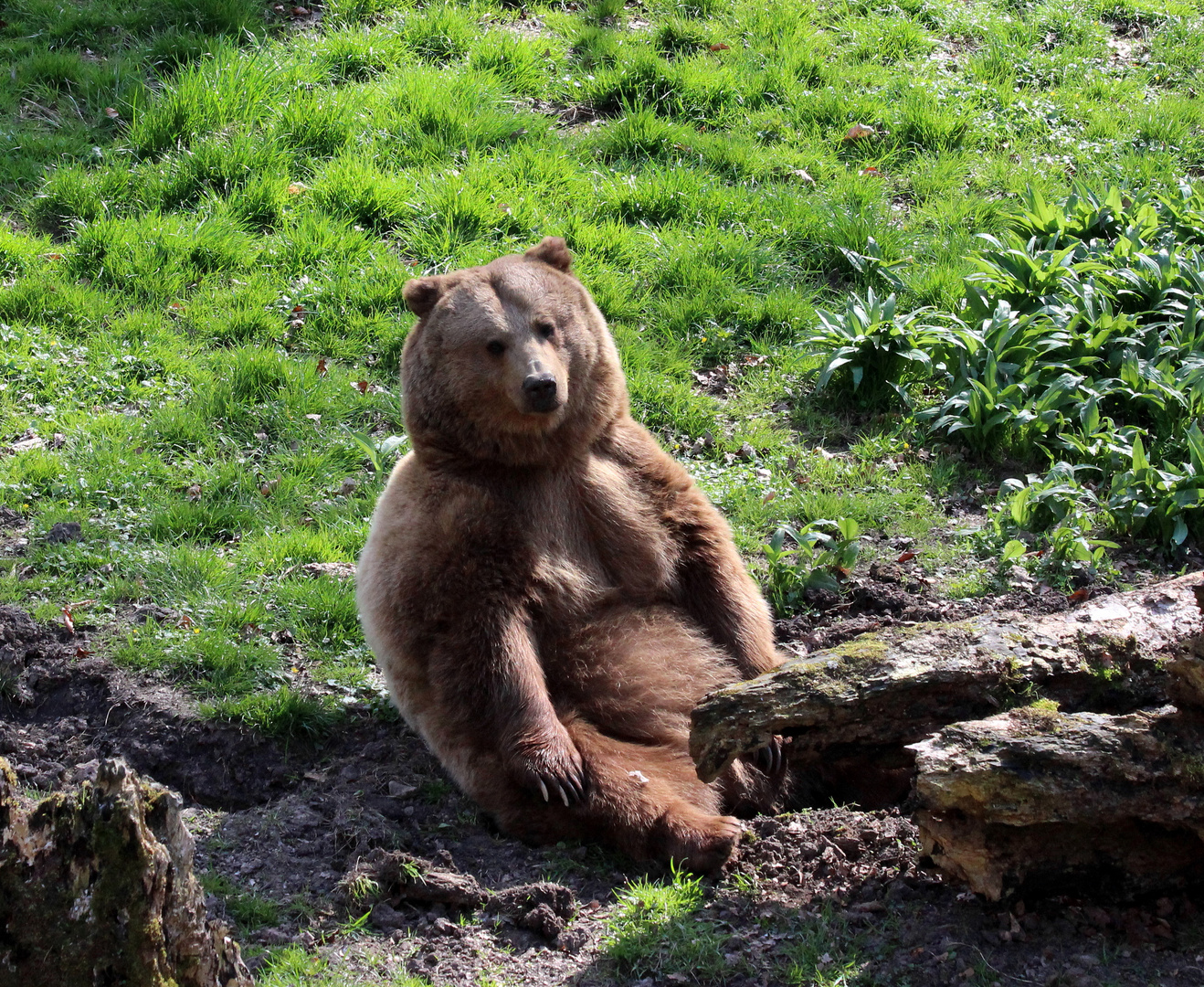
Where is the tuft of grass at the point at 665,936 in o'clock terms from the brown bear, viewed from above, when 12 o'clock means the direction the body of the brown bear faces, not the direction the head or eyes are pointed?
The tuft of grass is roughly at 1 o'clock from the brown bear.

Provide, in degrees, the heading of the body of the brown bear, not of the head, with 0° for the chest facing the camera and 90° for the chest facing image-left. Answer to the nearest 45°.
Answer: approximately 315°

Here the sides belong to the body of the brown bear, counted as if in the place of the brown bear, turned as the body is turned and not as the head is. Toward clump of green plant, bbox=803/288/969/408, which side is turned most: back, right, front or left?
left

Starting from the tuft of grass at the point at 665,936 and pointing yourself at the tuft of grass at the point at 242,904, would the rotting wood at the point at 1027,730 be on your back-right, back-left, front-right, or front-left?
back-right

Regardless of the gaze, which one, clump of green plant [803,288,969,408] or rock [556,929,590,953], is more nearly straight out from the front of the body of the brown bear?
the rock

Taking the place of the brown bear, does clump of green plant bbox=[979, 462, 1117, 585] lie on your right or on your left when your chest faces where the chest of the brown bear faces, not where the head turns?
on your left

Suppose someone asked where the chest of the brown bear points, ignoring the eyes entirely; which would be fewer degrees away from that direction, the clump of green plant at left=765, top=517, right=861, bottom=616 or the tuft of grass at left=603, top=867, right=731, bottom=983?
the tuft of grass

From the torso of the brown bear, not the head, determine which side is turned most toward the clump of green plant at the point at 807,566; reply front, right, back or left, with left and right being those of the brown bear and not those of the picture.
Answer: left

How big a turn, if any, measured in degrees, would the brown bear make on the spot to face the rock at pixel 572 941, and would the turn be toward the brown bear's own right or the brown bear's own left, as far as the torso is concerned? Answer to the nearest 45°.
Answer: approximately 45° to the brown bear's own right

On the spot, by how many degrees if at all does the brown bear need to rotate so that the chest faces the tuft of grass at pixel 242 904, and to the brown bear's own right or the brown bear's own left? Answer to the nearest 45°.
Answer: approximately 90° to the brown bear's own right

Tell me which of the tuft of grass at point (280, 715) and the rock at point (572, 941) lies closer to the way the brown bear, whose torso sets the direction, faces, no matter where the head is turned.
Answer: the rock
